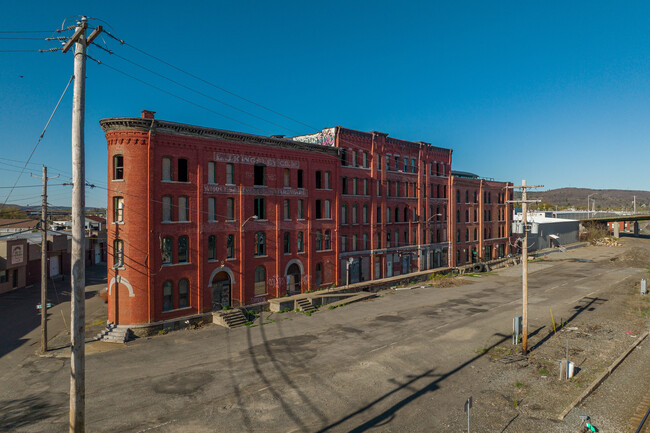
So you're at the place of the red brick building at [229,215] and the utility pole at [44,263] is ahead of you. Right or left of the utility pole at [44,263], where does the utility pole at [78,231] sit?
left

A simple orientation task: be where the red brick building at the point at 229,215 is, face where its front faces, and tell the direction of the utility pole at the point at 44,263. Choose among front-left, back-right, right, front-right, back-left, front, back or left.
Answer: right

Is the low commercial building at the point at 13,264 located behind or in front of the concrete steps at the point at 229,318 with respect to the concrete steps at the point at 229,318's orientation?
behind

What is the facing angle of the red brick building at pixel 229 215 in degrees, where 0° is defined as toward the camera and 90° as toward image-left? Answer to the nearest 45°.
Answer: approximately 315°

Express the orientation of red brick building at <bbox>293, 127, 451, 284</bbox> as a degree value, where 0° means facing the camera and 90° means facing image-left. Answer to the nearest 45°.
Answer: approximately 315°

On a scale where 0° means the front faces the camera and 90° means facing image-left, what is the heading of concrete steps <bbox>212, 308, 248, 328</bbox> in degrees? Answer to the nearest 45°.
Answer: approximately 315°

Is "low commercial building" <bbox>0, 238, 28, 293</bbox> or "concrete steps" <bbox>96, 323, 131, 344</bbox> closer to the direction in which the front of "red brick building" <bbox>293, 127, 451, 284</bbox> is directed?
the concrete steps
